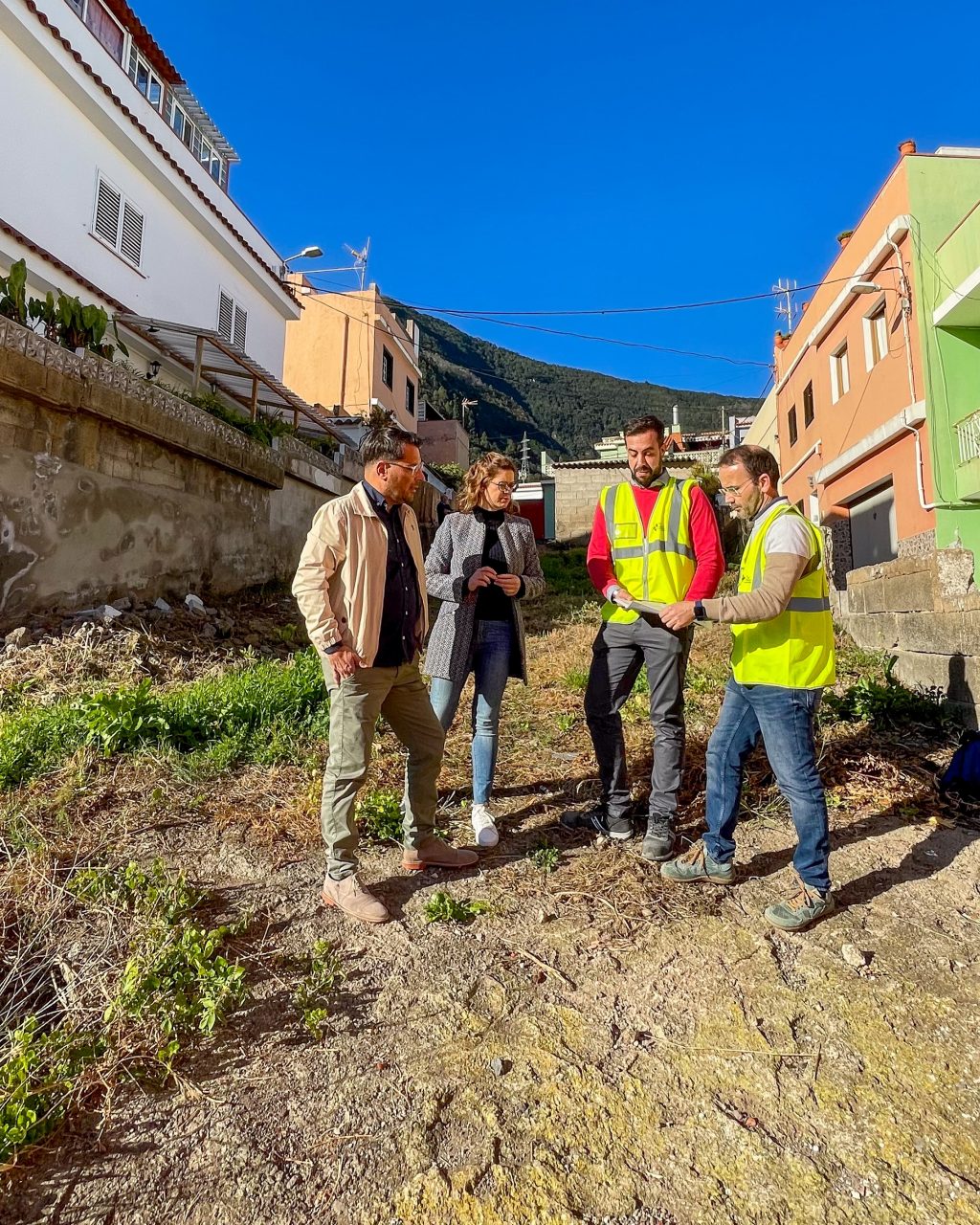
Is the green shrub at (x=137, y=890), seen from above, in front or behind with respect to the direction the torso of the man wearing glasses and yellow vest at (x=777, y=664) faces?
in front

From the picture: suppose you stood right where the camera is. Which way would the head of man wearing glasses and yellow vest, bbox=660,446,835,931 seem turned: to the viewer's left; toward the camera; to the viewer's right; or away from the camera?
to the viewer's left

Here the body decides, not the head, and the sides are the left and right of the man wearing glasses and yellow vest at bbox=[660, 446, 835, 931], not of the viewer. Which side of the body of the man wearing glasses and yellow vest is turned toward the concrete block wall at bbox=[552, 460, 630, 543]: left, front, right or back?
right

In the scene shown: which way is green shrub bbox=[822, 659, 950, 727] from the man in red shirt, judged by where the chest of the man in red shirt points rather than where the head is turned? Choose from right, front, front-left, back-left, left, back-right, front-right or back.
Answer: back-left

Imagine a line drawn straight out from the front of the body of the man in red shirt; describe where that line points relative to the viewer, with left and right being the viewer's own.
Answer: facing the viewer

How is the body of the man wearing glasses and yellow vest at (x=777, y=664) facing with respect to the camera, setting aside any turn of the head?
to the viewer's left

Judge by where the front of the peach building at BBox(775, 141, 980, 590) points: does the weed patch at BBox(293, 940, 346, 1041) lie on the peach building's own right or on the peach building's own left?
on the peach building's own left

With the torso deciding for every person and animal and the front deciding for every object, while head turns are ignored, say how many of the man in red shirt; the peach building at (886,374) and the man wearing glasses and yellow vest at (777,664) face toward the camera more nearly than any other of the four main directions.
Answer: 1

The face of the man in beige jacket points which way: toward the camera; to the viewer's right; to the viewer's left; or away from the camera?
to the viewer's right

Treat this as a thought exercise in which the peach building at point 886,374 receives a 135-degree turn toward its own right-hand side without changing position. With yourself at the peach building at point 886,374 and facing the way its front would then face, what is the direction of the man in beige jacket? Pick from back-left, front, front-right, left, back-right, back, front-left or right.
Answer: back-right

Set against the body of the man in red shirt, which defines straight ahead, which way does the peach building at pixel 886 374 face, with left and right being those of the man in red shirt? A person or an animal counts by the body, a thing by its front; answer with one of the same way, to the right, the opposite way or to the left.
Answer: to the right

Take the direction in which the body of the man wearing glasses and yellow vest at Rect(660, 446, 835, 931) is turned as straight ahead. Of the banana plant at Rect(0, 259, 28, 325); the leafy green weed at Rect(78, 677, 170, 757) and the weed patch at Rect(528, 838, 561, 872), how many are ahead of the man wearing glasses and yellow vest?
3

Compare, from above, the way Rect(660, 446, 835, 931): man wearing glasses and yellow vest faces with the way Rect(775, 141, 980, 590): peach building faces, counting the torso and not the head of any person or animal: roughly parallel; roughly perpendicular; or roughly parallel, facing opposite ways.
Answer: roughly parallel

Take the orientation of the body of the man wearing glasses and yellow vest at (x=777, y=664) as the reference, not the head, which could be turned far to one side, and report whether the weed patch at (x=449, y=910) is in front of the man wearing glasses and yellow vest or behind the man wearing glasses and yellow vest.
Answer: in front

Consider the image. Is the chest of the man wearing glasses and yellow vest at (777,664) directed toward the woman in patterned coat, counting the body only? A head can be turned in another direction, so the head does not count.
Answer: yes

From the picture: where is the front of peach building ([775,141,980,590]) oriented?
to the viewer's left

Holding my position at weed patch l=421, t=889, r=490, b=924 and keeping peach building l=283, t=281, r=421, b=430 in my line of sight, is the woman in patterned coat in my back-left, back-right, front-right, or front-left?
front-right

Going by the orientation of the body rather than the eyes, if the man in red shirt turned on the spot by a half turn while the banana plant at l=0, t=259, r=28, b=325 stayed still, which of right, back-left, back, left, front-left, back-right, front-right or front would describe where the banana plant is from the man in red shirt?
left
